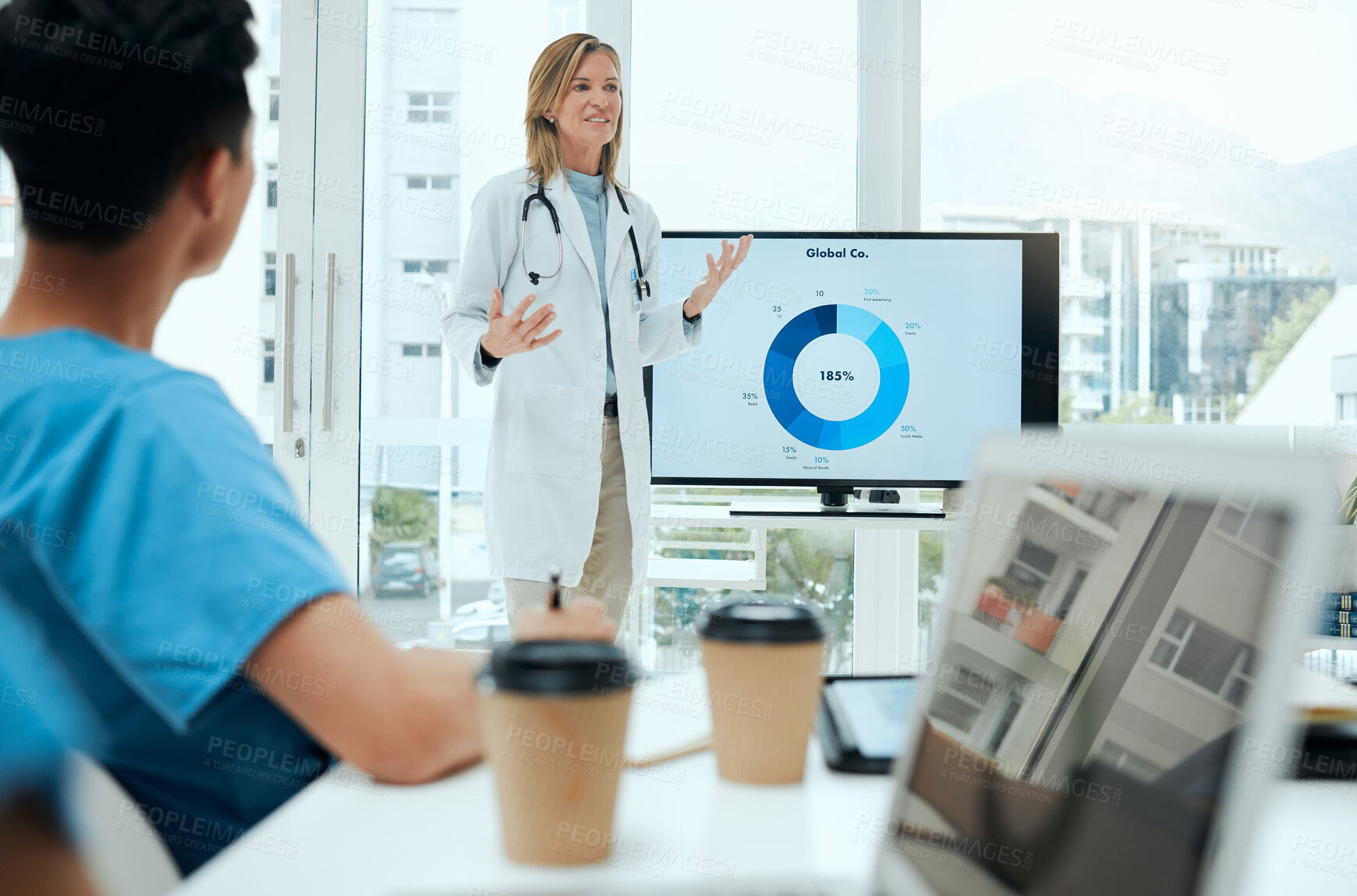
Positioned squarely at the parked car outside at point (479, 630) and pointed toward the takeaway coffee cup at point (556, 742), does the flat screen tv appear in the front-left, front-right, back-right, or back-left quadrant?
front-left

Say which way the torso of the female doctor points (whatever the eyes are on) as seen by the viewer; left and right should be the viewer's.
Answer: facing the viewer and to the right of the viewer

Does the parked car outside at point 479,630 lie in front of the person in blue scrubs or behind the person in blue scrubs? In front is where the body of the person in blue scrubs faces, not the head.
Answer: in front

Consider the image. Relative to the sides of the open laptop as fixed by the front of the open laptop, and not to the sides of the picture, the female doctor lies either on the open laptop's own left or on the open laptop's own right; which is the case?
on the open laptop's own right

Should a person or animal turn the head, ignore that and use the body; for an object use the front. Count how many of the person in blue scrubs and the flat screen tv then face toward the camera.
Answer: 1

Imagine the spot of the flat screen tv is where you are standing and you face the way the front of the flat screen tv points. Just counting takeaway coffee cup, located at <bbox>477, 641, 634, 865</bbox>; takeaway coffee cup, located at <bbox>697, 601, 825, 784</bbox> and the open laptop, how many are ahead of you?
3

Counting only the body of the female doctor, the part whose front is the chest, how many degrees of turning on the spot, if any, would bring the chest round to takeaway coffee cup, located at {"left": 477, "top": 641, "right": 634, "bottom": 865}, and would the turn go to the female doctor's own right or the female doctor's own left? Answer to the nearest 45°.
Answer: approximately 45° to the female doctor's own right

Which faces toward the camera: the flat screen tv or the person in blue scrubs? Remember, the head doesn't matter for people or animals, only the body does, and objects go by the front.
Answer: the flat screen tv

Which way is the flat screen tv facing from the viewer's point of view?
toward the camera

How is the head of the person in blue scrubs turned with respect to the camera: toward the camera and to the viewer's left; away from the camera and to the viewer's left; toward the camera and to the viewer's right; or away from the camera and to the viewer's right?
away from the camera and to the viewer's right

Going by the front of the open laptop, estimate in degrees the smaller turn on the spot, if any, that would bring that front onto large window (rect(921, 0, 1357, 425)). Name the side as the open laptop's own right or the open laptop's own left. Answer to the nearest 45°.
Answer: approximately 135° to the open laptop's own right

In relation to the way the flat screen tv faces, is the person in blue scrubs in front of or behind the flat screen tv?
in front

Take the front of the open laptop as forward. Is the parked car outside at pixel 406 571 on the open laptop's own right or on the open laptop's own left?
on the open laptop's own right

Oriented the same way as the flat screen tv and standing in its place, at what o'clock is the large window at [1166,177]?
The large window is roughly at 8 o'clock from the flat screen tv.
